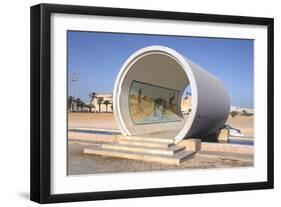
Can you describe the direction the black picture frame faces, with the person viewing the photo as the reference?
facing the viewer and to the right of the viewer
